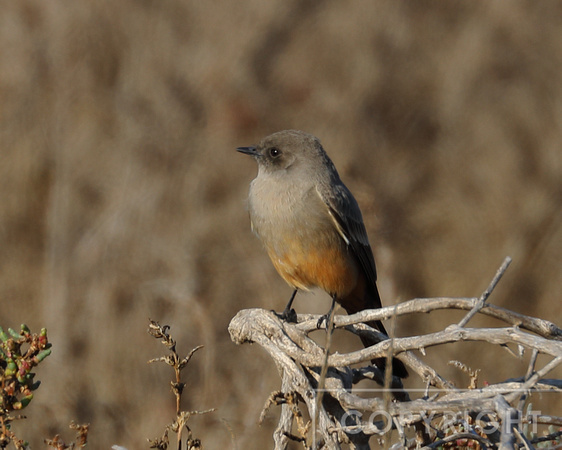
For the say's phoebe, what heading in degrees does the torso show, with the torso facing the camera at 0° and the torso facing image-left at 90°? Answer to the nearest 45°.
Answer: approximately 45°

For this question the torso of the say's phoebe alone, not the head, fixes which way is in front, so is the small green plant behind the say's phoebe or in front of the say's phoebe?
in front
